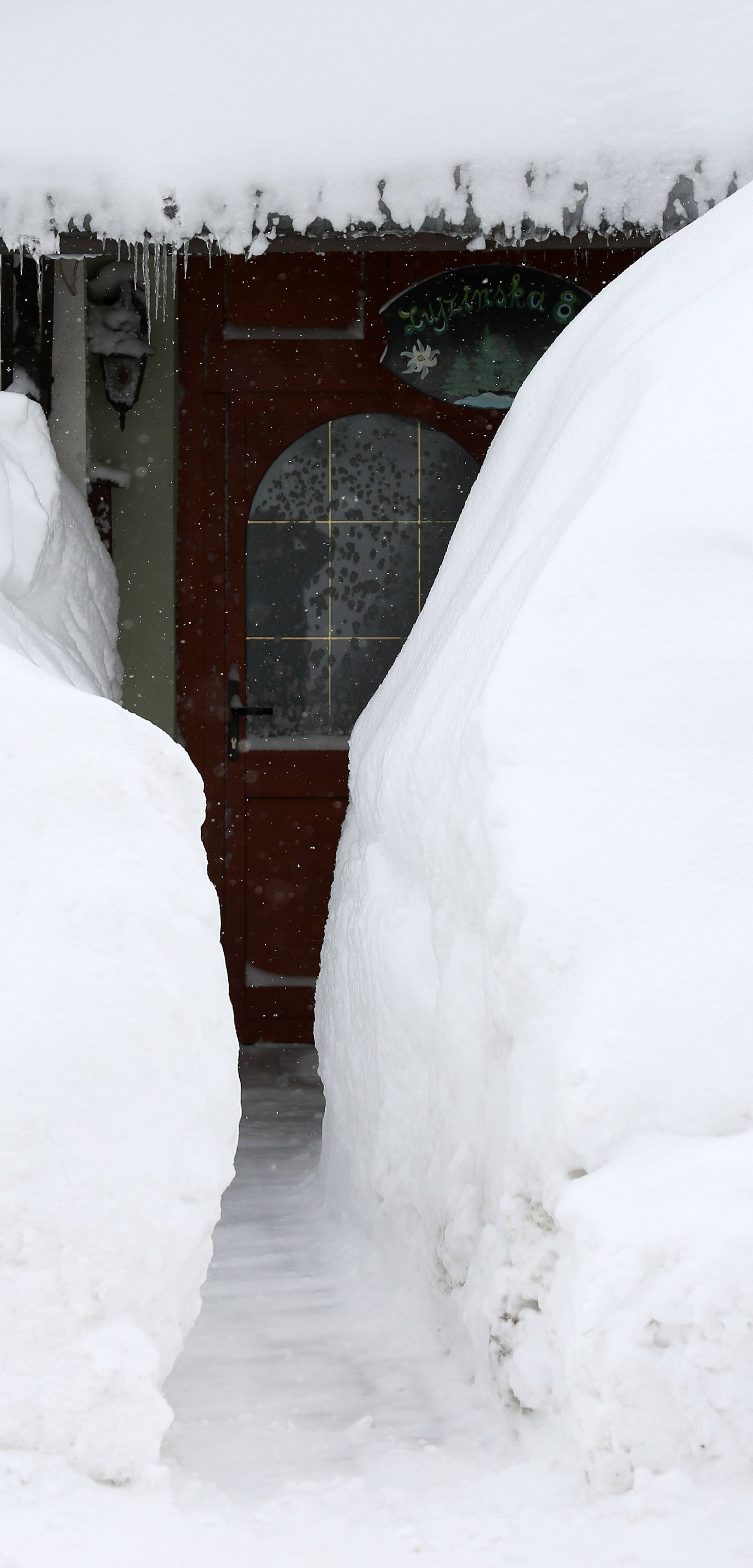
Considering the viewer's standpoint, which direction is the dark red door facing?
facing the viewer

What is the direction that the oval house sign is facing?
toward the camera

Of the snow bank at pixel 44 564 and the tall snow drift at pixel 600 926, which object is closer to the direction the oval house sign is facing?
the tall snow drift

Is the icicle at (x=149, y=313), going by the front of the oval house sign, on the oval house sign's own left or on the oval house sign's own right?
on the oval house sign's own right

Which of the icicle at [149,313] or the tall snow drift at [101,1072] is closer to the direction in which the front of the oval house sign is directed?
the tall snow drift

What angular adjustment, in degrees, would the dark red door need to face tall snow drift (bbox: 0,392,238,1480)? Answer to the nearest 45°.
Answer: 0° — it already faces it

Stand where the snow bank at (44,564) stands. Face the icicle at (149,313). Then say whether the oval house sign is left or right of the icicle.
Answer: right

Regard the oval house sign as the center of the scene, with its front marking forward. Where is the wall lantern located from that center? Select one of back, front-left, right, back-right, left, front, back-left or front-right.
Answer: right

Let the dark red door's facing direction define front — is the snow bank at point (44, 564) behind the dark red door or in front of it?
in front

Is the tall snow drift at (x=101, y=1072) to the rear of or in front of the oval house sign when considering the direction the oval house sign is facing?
in front
